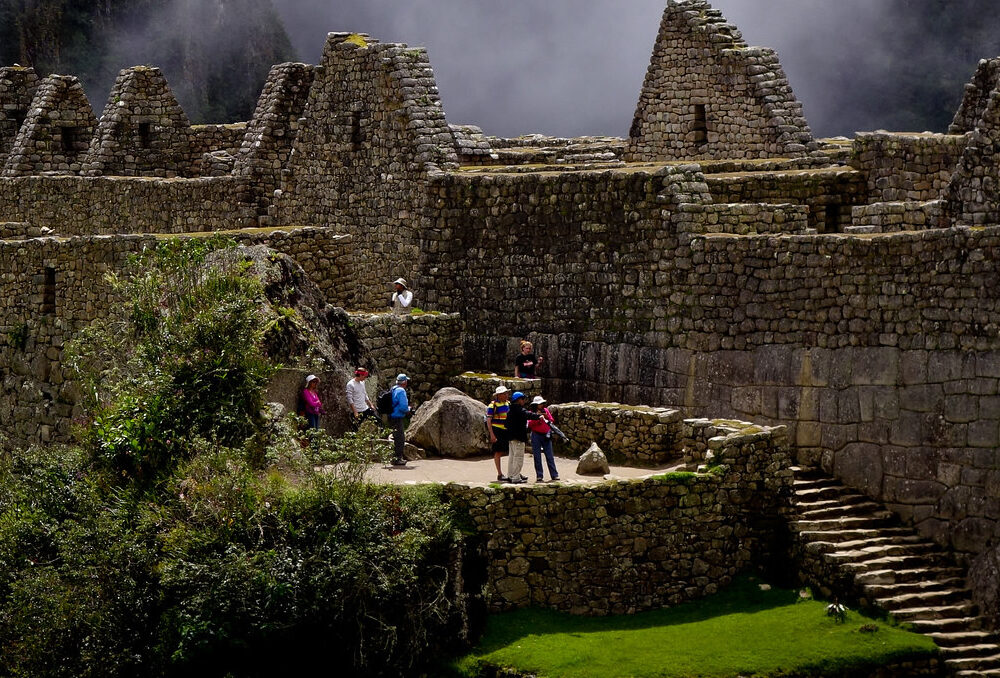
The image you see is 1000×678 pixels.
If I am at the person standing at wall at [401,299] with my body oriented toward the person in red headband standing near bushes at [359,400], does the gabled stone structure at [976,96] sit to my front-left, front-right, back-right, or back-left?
back-left

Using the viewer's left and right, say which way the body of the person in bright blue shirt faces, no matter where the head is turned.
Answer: facing to the right of the viewer
